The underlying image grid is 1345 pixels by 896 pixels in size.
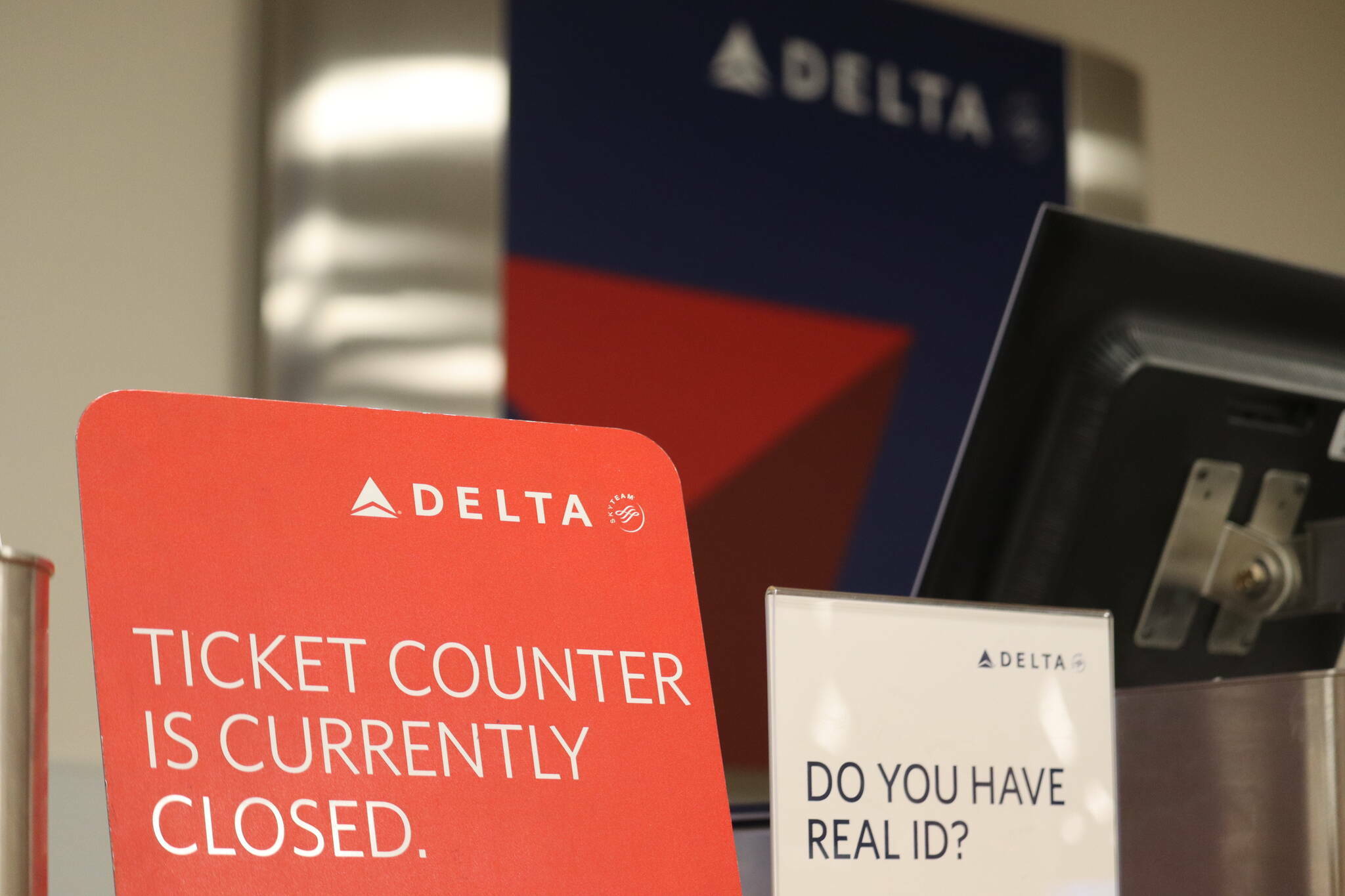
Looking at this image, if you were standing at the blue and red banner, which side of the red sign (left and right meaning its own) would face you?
back

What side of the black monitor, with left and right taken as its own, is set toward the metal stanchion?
left

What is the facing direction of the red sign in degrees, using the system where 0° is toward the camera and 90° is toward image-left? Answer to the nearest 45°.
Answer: approximately 0°

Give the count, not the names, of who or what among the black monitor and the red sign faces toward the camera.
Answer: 1

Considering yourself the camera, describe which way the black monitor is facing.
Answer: facing away from the viewer and to the left of the viewer

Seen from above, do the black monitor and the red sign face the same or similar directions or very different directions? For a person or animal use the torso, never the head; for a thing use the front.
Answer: very different directions
